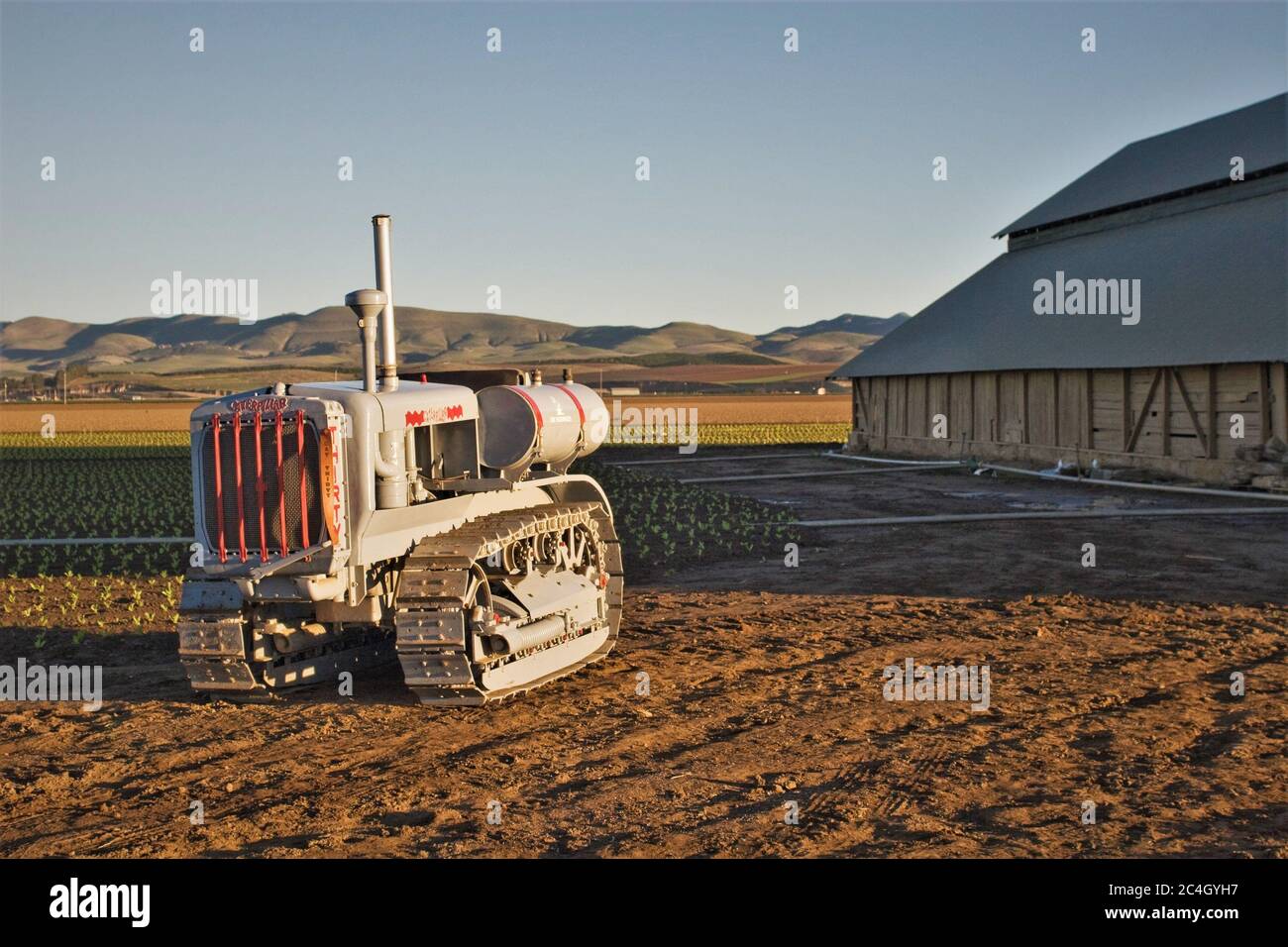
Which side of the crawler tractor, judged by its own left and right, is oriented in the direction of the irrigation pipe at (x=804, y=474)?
back

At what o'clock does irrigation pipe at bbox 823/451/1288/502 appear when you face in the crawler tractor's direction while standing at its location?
The irrigation pipe is roughly at 6 o'clock from the crawler tractor.

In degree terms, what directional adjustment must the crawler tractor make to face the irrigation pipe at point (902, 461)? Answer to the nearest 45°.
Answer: approximately 180°

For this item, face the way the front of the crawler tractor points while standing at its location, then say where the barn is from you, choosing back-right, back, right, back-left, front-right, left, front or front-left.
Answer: back

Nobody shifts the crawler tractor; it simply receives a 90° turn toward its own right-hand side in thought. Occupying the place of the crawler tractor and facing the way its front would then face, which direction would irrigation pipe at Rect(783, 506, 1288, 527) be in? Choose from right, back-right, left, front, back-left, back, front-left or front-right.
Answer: right

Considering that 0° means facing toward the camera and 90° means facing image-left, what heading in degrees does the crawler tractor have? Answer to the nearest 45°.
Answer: approximately 45°

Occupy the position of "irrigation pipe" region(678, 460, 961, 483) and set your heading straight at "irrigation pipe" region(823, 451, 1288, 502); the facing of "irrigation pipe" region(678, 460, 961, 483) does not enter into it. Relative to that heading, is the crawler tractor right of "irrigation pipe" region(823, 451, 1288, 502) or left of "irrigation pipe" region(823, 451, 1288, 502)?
right
